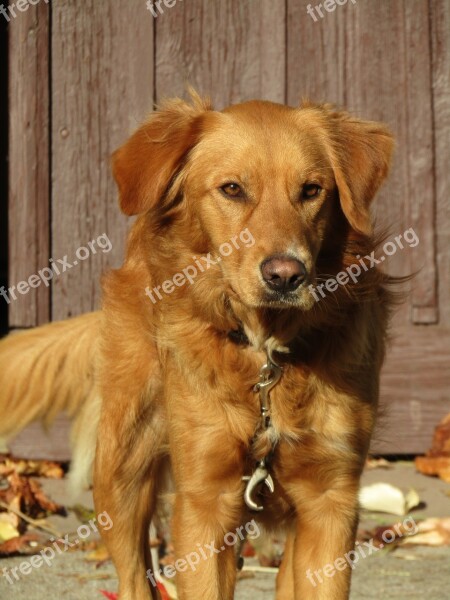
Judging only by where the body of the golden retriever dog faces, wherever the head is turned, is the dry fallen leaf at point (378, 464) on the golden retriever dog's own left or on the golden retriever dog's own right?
on the golden retriever dog's own left

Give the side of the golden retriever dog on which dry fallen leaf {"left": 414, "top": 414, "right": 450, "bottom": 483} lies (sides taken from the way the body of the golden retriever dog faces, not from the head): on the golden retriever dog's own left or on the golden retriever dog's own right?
on the golden retriever dog's own left

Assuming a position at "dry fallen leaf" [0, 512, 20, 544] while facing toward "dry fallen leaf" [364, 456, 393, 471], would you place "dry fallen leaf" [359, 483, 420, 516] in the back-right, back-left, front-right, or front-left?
front-right

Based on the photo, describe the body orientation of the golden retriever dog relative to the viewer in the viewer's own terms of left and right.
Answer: facing the viewer and to the right of the viewer

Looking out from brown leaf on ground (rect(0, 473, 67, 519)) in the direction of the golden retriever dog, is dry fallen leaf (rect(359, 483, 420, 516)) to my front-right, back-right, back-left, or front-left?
front-left

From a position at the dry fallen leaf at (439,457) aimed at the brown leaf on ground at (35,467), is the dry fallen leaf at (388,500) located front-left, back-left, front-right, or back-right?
front-left

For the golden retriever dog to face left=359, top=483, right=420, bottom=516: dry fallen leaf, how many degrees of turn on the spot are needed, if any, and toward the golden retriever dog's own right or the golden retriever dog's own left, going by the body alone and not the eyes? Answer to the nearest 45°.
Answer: approximately 90° to the golden retriever dog's own left

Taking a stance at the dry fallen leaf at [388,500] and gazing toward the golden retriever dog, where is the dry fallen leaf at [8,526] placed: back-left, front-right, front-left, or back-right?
front-right

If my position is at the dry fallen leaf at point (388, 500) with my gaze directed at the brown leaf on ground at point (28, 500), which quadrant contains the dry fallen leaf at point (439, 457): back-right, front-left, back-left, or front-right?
back-right

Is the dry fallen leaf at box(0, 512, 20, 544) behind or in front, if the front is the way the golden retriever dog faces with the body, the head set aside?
behind
